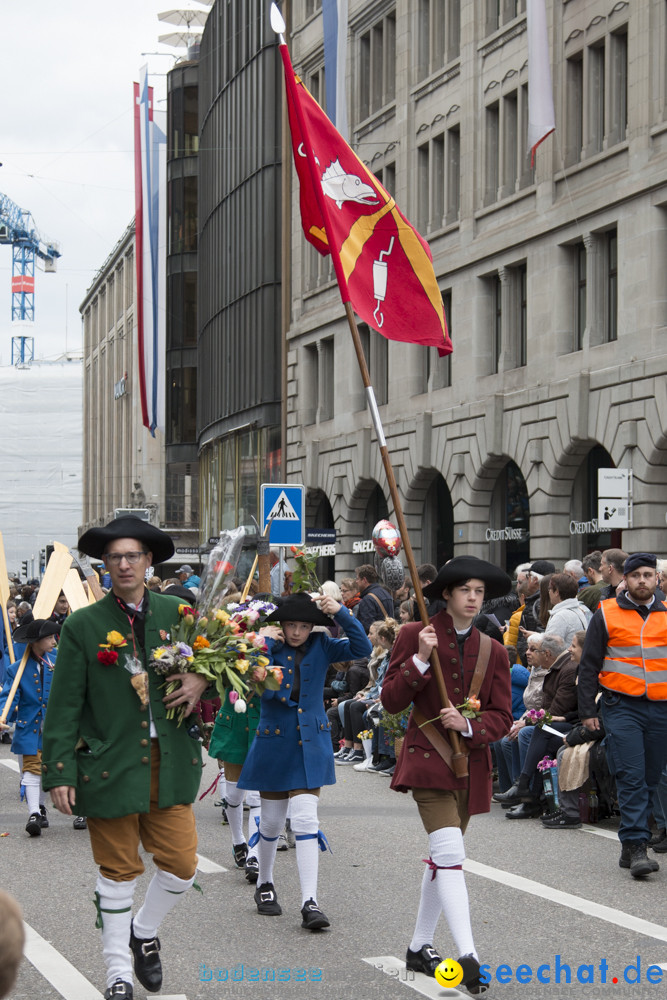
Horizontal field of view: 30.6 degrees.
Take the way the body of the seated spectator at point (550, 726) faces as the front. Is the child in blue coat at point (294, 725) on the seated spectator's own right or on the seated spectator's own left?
on the seated spectator's own left

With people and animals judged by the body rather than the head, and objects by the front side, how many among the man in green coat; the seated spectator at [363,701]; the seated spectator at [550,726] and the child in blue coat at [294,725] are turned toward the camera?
2

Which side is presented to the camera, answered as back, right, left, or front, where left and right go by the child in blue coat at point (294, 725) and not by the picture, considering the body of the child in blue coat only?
front

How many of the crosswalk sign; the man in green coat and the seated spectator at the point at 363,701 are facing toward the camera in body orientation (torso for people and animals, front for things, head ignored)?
2

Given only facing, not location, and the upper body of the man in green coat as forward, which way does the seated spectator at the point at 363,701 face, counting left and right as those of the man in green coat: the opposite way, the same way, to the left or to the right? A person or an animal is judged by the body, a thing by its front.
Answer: to the right

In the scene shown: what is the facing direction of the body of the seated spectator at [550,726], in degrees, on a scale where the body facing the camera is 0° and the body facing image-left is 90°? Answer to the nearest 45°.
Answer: approximately 90°

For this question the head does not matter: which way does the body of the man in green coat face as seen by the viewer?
toward the camera

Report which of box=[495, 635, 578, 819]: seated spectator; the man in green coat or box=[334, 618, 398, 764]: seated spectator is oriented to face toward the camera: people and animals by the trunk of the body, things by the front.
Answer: the man in green coat

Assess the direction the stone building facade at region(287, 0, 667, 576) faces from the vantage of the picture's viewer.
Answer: facing the viewer and to the left of the viewer

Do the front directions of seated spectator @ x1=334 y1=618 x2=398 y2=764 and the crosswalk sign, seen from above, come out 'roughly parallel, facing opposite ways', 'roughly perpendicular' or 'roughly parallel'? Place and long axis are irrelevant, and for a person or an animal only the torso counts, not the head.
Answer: roughly perpendicular

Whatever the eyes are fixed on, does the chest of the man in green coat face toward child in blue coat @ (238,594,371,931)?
no

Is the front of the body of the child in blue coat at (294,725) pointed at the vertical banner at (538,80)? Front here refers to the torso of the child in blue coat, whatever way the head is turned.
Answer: no

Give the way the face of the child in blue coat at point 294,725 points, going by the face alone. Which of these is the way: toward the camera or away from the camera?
toward the camera

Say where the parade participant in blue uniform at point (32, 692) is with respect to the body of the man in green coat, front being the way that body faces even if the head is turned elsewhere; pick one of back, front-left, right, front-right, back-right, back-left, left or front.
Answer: back

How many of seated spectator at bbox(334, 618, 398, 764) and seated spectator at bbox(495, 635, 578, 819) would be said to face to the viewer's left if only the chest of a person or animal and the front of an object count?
2

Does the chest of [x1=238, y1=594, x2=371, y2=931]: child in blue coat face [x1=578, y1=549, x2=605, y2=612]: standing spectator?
no

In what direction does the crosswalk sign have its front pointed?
toward the camera

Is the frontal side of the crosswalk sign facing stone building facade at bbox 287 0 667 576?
no
